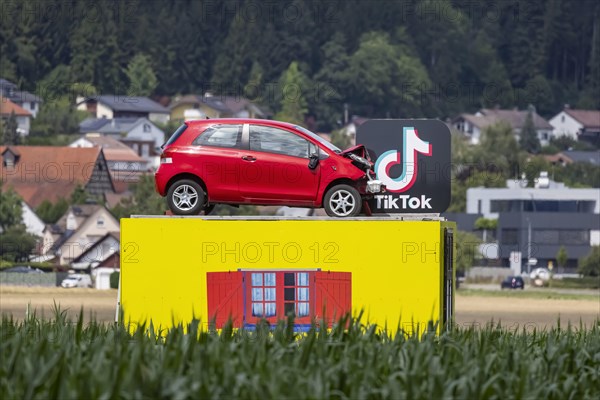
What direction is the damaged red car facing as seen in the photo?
to the viewer's right

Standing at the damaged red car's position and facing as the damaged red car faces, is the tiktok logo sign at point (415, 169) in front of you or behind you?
in front

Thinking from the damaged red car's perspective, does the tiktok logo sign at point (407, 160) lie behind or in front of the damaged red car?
in front

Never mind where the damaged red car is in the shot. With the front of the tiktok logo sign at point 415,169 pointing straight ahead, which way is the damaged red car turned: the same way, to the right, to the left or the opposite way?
to the left

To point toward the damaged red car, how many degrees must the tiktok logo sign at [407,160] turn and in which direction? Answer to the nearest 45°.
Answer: approximately 45° to its right
